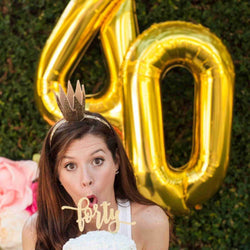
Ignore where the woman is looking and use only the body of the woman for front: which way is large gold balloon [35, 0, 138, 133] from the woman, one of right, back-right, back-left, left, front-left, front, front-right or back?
back
